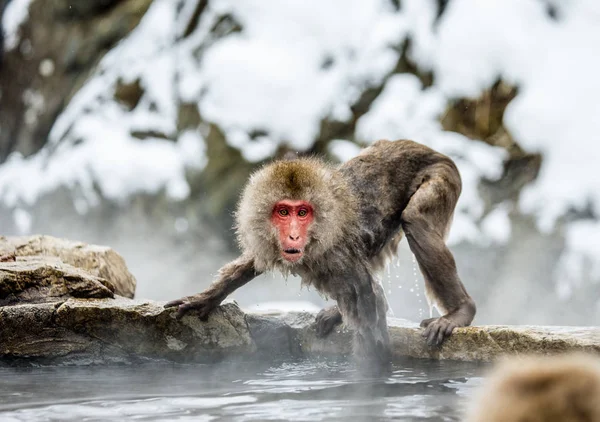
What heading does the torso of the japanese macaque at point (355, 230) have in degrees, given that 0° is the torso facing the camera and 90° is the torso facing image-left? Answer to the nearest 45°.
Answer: approximately 45°

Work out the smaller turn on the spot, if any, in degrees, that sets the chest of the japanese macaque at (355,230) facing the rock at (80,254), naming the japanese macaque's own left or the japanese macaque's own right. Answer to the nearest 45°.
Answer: approximately 90° to the japanese macaque's own right
